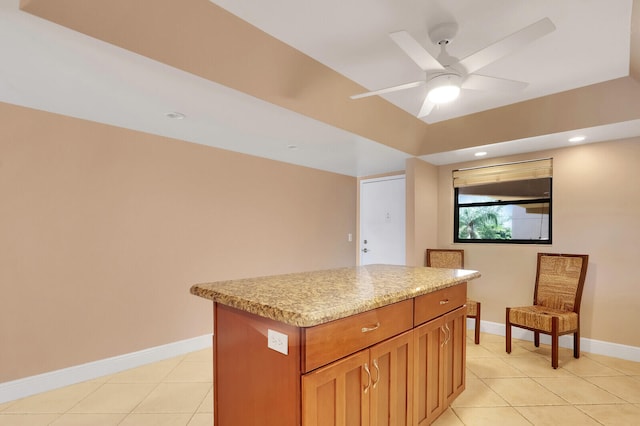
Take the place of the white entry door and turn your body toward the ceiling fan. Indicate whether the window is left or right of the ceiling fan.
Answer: left

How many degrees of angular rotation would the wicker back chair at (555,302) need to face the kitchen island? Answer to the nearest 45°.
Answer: approximately 45° to its left

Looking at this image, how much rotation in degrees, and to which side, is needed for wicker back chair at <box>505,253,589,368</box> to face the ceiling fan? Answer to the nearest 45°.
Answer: approximately 45° to its left

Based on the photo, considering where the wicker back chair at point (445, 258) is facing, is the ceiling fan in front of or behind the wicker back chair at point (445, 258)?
in front

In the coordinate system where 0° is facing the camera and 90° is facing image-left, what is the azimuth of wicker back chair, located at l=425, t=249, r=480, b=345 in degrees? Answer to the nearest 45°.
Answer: approximately 315°

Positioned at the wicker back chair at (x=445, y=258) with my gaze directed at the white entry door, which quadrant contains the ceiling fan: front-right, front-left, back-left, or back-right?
back-left

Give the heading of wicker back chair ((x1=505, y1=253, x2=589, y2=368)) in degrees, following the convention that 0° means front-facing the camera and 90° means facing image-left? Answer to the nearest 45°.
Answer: approximately 45°

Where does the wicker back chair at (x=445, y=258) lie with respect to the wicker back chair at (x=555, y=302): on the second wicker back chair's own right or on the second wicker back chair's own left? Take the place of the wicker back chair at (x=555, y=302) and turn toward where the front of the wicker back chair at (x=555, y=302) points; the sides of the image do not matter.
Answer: on the second wicker back chair's own right

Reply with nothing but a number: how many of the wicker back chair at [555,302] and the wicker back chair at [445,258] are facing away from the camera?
0

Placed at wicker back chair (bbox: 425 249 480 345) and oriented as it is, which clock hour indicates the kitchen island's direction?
The kitchen island is roughly at 2 o'clock from the wicker back chair.

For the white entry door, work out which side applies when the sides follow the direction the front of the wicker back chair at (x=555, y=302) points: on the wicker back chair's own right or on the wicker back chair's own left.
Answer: on the wicker back chair's own right
